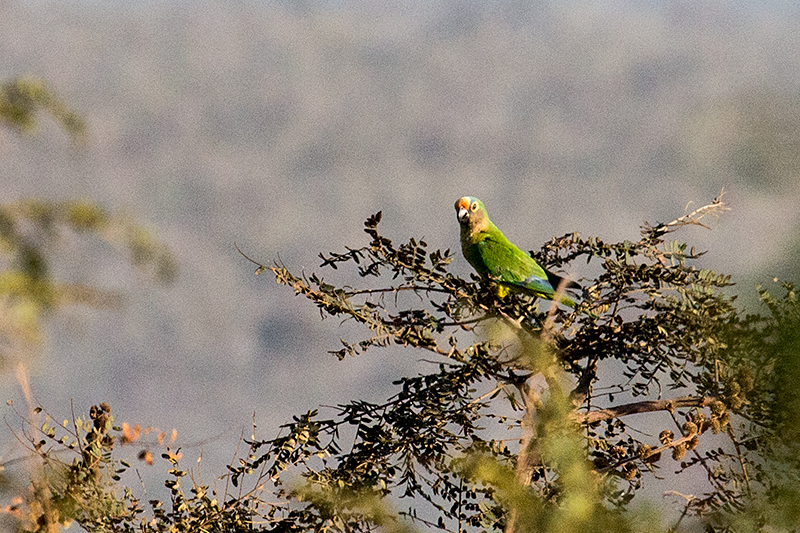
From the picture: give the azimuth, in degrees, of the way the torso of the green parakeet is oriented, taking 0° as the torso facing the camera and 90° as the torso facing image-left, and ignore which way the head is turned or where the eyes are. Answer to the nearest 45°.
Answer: approximately 90°

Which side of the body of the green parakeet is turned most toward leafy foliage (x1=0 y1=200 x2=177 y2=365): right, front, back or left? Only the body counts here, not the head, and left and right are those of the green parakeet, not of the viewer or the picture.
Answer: front

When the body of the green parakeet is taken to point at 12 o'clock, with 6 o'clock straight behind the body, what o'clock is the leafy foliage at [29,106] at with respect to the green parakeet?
The leafy foliage is roughly at 12 o'clock from the green parakeet.
